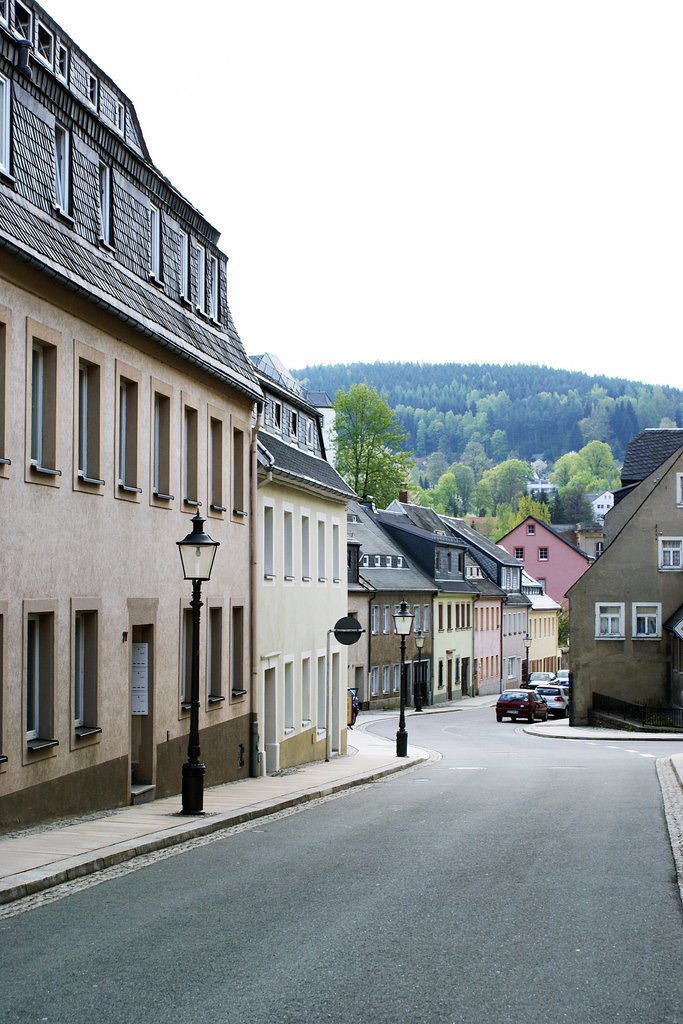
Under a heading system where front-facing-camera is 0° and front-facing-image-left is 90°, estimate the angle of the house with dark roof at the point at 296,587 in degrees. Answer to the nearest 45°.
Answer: approximately 315°

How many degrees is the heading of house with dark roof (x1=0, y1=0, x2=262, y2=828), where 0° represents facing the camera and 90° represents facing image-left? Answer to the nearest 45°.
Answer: approximately 315°

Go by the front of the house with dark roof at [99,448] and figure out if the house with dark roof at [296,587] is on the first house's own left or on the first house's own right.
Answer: on the first house's own left

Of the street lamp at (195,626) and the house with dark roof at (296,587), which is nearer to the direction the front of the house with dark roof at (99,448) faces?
the street lamp

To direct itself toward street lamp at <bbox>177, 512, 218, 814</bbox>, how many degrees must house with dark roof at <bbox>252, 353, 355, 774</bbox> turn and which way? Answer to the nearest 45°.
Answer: approximately 45° to its right

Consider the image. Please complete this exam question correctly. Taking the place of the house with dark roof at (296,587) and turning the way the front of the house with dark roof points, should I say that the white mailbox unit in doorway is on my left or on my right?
on my right
